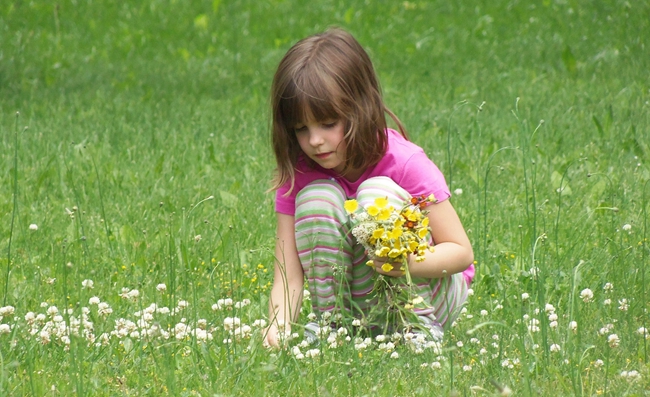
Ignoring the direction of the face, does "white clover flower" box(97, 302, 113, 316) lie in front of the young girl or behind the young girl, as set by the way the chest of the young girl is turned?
in front

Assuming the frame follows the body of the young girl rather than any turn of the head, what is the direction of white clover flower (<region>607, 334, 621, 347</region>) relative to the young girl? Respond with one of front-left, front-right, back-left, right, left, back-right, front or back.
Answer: left

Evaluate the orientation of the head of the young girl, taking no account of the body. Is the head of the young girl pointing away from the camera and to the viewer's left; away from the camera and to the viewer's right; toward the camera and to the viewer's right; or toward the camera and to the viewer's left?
toward the camera and to the viewer's left

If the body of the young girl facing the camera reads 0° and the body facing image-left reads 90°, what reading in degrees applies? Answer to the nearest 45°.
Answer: approximately 45°

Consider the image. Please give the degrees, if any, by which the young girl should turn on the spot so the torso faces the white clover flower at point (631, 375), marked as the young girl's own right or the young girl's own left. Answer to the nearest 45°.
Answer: approximately 90° to the young girl's own left

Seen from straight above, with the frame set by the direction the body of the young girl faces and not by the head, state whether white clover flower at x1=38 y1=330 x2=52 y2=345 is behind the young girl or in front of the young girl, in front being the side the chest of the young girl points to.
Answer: in front
